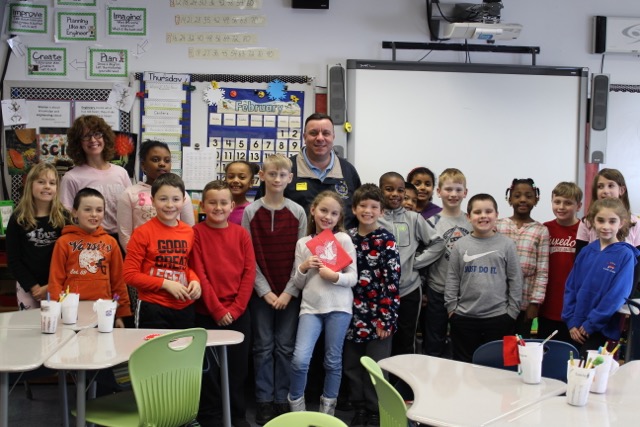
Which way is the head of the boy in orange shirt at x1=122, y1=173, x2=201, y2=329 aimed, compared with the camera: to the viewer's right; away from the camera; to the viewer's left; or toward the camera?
toward the camera

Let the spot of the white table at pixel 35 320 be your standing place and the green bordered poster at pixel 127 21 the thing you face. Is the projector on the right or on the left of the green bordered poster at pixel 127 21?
right

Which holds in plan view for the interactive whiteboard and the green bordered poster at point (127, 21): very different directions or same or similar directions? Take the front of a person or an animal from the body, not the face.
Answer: same or similar directions

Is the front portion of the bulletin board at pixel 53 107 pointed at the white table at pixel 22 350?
yes

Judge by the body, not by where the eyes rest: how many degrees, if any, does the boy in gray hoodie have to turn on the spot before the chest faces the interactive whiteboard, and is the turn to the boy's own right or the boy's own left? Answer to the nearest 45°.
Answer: approximately 135° to the boy's own right

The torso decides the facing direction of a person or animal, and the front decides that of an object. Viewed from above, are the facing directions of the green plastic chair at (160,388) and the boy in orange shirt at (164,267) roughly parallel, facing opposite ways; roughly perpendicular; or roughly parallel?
roughly parallel, facing opposite ways

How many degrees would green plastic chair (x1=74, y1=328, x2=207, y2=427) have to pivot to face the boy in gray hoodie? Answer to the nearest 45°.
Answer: approximately 90° to its right

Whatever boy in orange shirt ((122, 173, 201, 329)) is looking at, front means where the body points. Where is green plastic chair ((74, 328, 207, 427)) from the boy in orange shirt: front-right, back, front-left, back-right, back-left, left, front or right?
front-right

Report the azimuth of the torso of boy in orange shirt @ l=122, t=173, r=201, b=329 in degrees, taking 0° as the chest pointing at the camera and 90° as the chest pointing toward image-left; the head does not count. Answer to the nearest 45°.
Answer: approximately 315°

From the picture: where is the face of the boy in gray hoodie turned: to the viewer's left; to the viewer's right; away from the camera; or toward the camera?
toward the camera

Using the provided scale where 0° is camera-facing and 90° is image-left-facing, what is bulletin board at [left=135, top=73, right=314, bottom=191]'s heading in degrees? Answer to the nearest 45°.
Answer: approximately 0°

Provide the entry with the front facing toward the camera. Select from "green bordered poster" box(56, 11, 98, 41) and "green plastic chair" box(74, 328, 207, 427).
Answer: the green bordered poster

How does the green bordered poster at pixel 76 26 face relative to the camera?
toward the camera

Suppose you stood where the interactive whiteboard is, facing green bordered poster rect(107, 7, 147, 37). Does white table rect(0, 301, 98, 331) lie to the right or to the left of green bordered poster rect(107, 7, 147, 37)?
left

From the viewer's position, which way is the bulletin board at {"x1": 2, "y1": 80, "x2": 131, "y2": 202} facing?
facing the viewer

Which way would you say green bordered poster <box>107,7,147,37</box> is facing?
toward the camera

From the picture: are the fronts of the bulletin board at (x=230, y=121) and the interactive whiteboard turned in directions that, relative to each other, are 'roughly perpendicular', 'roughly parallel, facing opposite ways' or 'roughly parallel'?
roughly parallel

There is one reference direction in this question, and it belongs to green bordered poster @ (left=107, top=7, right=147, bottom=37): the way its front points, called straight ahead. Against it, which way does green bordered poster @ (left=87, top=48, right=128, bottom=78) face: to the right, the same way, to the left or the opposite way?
the same way

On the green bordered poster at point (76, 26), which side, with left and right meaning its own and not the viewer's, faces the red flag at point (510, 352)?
front

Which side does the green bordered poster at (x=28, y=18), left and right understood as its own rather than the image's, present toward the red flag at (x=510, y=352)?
front
